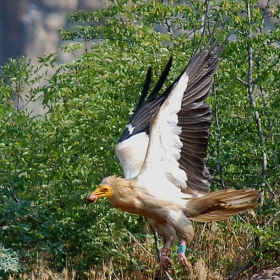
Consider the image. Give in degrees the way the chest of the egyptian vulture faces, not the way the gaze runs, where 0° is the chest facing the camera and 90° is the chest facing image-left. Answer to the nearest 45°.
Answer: approximately 90°
